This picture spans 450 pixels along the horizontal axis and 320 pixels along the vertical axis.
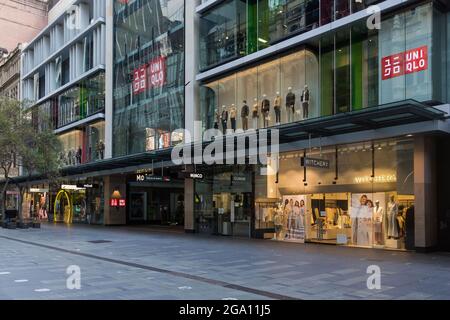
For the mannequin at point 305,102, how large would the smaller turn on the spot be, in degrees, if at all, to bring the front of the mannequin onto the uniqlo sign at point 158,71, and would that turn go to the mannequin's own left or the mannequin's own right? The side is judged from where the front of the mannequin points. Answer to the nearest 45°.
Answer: approximately 90° to the mannequin's own right

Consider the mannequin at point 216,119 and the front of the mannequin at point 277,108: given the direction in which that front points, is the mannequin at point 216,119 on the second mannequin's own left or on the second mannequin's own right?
on the second mannequin's own right

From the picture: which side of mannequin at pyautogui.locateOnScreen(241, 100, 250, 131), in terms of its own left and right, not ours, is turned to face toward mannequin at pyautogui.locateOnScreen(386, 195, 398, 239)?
left

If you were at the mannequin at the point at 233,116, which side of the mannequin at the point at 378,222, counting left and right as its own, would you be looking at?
right

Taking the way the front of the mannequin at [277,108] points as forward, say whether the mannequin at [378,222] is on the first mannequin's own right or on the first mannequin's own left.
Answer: on the first mannequin's own left

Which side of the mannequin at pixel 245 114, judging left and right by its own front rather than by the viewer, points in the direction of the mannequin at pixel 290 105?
left

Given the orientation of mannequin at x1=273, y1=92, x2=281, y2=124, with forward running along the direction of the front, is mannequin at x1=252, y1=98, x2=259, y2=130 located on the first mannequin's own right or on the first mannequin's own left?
on the first mannequin's own right

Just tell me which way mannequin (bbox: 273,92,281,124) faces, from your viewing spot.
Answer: facing the viewer and to the left of the viewer
